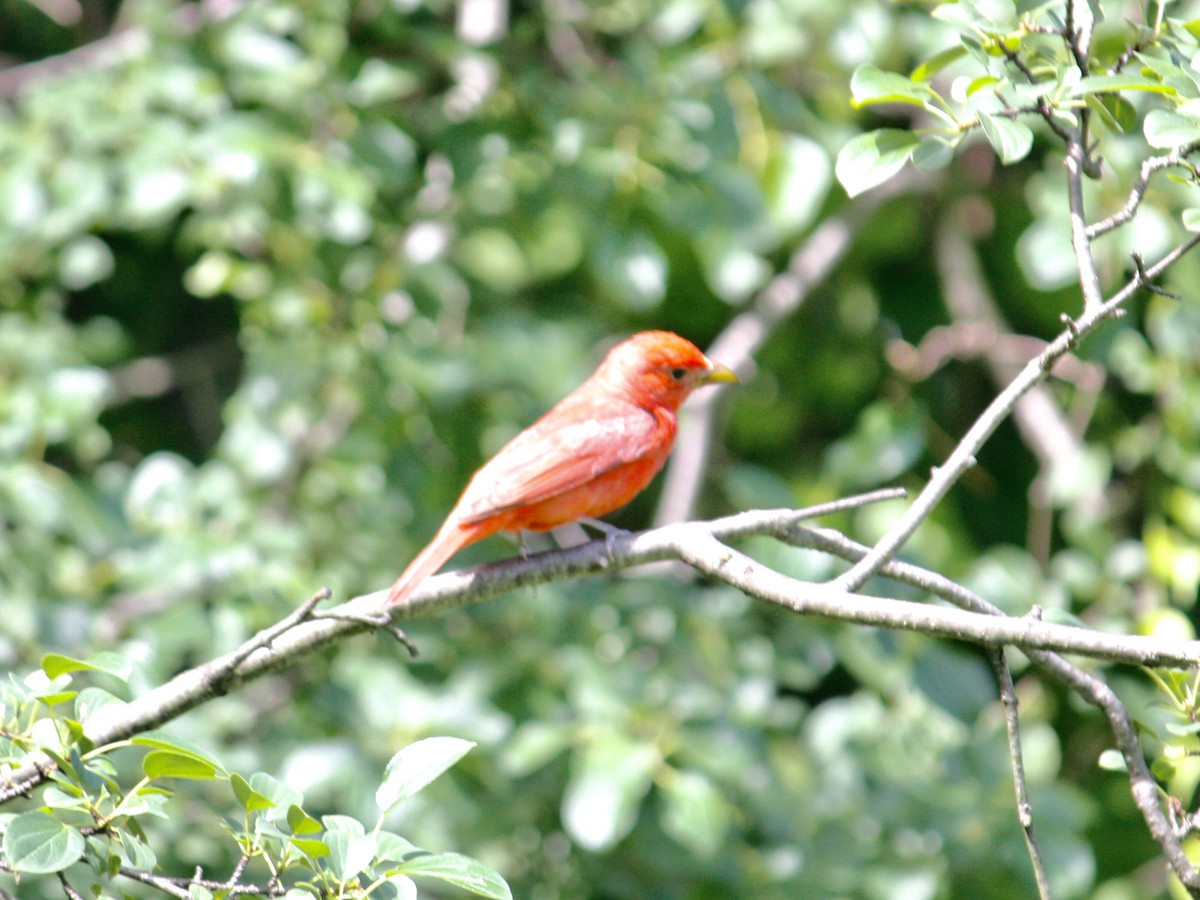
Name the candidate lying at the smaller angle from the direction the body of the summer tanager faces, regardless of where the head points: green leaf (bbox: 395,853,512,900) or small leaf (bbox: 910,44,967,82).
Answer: the small leaf

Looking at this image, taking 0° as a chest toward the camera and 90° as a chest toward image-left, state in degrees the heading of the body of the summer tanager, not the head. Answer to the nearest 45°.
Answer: approximately 270°

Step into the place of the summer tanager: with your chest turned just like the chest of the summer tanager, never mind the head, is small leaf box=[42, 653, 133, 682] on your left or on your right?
on your right

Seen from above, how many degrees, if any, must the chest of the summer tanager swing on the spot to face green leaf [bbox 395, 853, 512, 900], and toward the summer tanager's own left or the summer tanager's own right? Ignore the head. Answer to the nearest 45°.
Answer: approximately 90° to the summer tanager's own right

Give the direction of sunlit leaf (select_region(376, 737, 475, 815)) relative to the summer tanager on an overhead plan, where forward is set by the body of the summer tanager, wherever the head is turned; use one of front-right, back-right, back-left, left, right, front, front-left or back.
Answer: right
